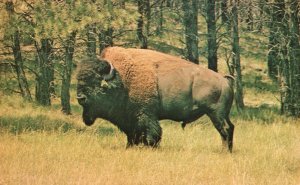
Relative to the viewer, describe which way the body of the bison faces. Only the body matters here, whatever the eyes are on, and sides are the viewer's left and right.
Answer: facing to the left of the viewer

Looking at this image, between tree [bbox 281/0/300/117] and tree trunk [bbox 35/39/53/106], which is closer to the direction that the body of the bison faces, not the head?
the tree trunk

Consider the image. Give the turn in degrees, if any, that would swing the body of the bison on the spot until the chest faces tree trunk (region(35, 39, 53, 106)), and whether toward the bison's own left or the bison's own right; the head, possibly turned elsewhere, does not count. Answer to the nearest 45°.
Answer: approximately 45° to the bison's own right

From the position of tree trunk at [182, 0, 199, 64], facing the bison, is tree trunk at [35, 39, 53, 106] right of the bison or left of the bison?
right

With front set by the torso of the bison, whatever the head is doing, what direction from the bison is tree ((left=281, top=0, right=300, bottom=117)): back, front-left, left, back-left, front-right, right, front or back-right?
back-right

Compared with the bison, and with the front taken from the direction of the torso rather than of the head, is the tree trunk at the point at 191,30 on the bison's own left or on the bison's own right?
on the bison's own right
